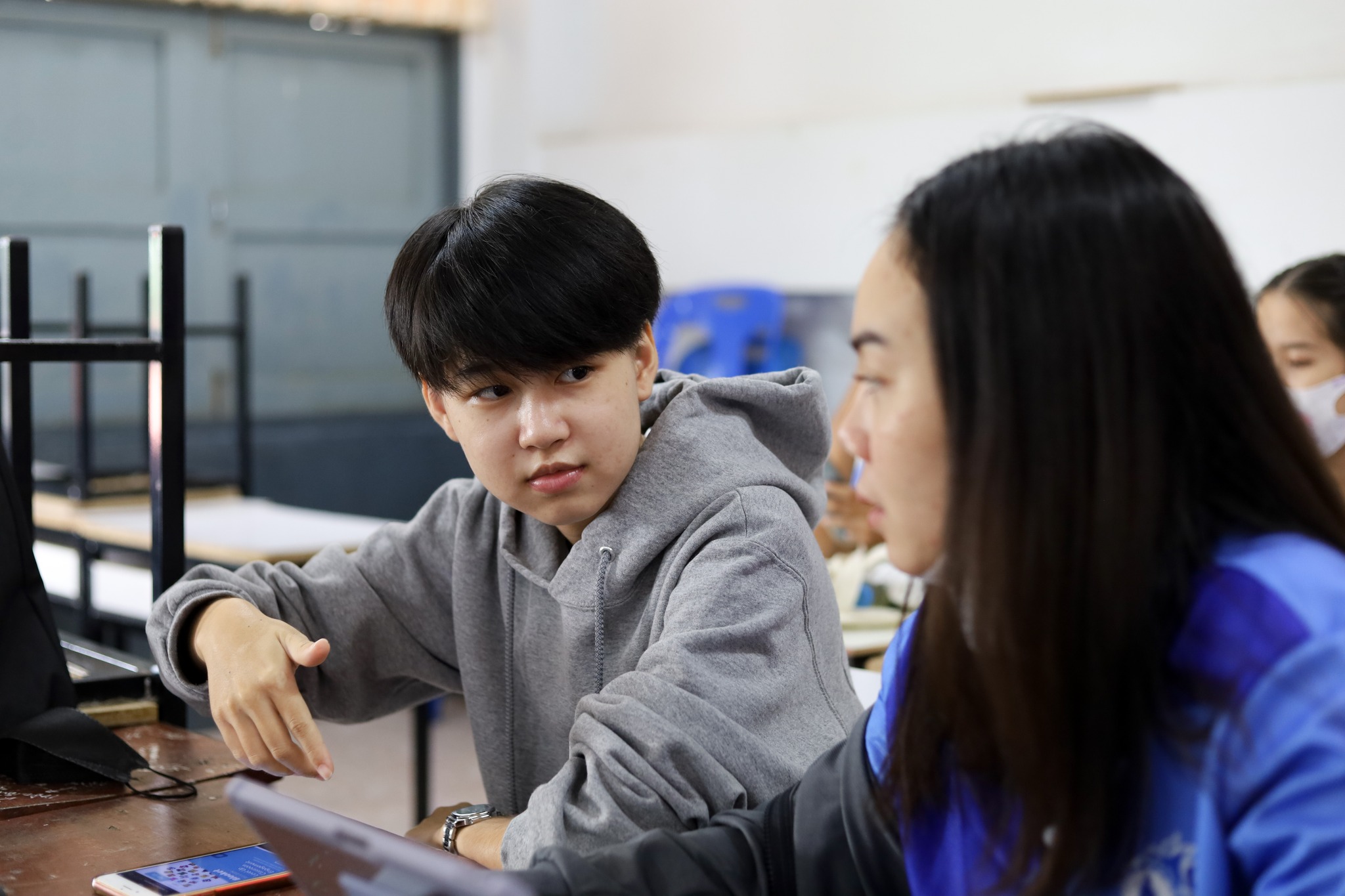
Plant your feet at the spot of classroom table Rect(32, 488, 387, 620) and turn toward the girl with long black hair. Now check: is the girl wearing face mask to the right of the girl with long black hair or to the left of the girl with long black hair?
left

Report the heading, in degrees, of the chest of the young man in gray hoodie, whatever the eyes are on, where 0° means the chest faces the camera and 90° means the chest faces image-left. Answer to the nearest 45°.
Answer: approximately 45°

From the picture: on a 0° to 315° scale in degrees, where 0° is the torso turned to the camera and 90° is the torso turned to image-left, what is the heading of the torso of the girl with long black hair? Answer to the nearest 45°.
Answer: approximately 45°
